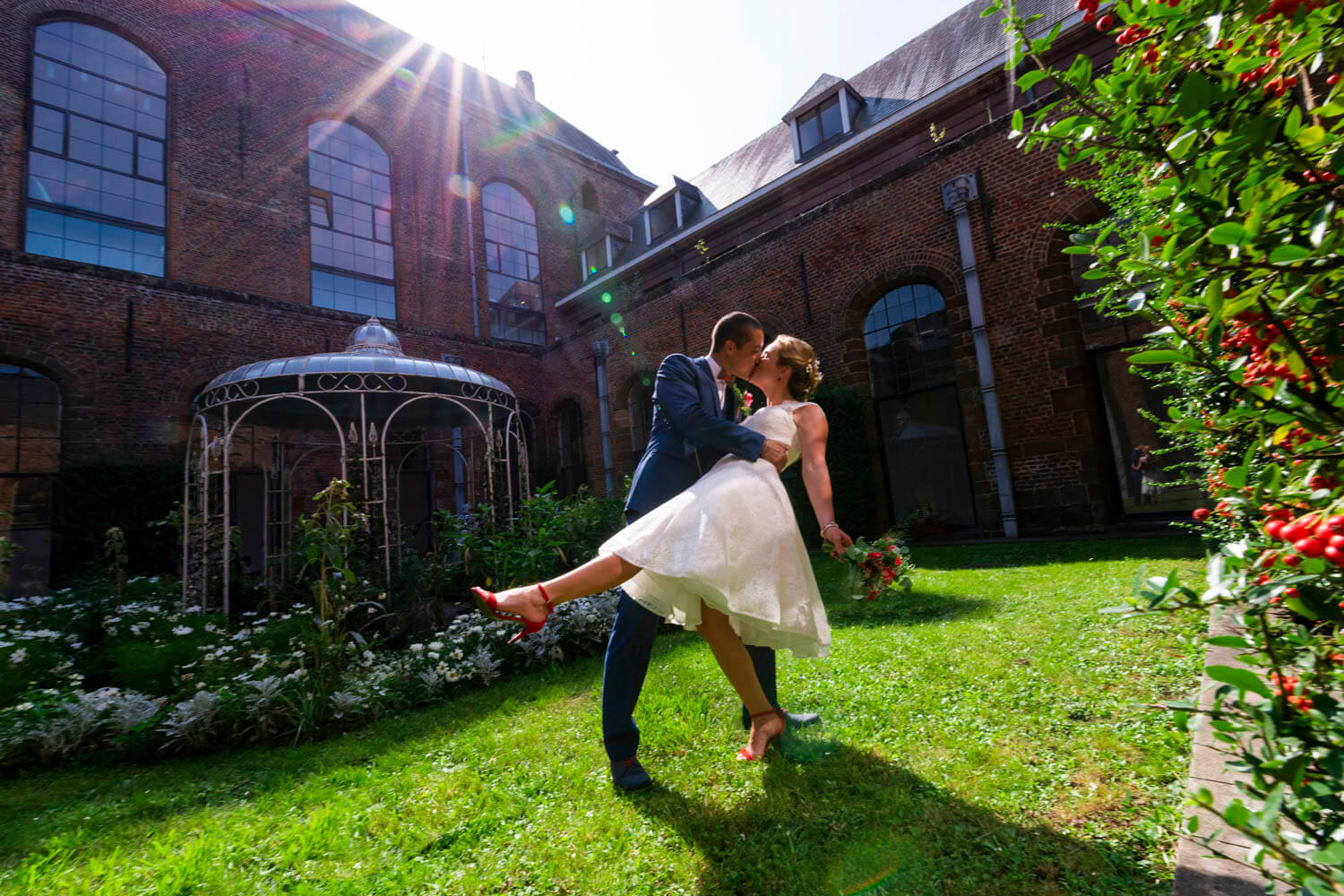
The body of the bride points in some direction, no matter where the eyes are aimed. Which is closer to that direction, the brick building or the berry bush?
the brick building

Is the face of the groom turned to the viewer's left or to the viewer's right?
to the viewer's right

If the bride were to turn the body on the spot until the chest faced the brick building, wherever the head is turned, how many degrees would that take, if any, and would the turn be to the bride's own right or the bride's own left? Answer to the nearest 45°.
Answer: approximately 90° to the bride's own right

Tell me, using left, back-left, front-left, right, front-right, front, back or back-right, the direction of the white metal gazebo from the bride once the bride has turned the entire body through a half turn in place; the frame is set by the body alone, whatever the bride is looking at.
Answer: back-left

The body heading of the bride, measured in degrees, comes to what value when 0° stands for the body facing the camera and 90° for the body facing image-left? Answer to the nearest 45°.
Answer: approximately 90°

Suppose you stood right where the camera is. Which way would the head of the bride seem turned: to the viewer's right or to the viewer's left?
to the viewer's left

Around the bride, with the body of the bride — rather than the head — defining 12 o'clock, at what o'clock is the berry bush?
The berry bush is roughly at 8 o'clock from the bride.
